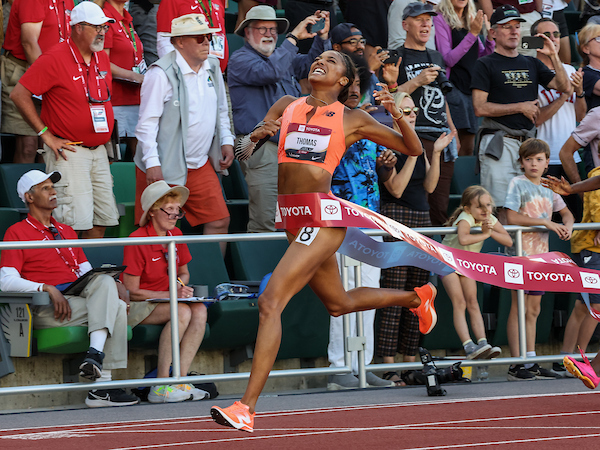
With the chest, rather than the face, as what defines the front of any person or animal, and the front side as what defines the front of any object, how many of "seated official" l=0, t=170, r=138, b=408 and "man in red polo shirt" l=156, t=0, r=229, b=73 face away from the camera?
0

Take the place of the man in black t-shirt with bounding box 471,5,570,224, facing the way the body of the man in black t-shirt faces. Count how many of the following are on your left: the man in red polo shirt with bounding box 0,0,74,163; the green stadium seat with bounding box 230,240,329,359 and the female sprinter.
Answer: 0

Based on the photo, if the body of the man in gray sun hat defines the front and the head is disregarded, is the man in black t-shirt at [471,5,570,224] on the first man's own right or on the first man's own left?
on the first man's own left

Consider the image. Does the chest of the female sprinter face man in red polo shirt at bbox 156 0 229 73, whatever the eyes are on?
no

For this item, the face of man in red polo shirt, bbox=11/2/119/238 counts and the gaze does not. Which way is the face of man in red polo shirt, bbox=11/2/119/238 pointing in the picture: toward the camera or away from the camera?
toward the camera

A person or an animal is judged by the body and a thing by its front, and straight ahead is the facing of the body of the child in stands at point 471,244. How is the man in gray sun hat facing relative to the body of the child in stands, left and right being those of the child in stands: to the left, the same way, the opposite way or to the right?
the same way

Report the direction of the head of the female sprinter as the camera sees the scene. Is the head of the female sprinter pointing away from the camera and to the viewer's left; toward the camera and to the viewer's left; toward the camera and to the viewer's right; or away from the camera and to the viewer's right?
toward the camera and to the viewer's left

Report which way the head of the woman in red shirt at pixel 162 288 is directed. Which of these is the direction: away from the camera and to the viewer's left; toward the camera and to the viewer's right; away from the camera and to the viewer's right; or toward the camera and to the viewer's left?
toward the camera and to the viewer's right

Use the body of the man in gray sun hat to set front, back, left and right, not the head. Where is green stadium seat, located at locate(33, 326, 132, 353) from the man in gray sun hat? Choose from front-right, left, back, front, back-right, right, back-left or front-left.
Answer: right

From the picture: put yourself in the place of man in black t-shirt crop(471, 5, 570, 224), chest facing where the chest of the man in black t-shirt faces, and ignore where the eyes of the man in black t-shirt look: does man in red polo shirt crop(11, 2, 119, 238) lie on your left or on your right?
on your right

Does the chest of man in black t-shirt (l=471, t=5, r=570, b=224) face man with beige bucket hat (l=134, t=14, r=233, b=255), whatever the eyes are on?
no

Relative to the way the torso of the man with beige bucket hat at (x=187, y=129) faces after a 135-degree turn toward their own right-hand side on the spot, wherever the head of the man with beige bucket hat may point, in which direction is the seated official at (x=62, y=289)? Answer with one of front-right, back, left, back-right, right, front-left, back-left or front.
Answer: front-left

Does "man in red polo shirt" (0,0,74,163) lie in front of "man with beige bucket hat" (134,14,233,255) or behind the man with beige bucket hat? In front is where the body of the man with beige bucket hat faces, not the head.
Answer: behind

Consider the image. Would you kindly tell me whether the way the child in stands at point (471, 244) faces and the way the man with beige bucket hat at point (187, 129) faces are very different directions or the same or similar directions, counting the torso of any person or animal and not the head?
same or similar directions

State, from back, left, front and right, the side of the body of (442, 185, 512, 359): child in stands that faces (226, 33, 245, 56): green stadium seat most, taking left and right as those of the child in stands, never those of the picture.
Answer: back

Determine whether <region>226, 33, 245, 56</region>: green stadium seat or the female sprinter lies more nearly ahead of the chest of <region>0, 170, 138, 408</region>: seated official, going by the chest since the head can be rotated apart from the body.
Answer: the female sprinter

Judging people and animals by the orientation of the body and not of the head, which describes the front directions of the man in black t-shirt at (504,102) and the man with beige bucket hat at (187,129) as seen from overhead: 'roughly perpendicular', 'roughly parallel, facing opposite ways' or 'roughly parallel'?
roughly parallel
